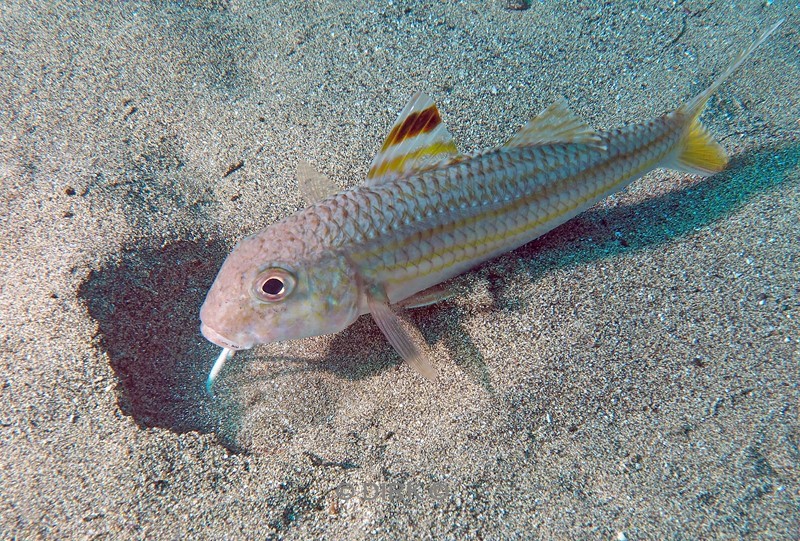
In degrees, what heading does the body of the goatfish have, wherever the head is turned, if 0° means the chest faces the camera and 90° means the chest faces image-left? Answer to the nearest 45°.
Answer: approximately 45°
